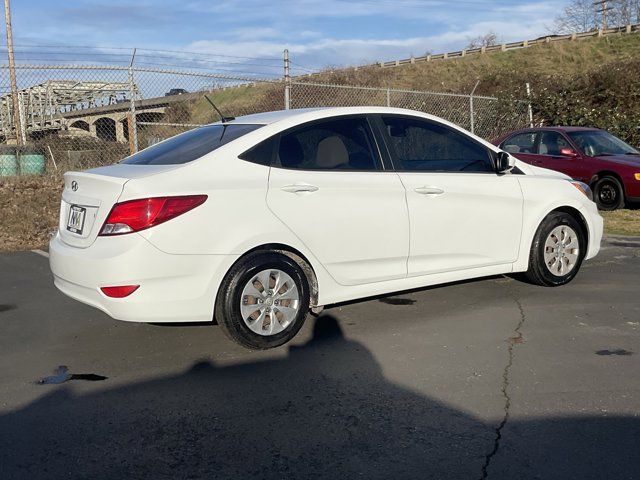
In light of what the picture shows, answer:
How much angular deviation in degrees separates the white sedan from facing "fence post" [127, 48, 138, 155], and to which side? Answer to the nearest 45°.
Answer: approximately 90° to its left

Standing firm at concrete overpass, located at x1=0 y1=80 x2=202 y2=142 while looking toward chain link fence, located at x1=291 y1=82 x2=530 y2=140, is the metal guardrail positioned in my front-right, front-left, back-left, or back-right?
front-left

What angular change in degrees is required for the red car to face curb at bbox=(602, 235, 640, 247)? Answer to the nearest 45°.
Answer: approximately 45° to its right

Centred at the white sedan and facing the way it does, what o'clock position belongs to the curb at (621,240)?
The curb is roughly at 12 o'clock from the white sedan.

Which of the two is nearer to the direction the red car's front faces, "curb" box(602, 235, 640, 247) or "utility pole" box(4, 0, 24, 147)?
the curb

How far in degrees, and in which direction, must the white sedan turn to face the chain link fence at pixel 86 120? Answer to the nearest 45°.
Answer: approximately 90° to its left

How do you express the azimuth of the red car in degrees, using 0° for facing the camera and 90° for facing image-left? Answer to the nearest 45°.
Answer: approximately 315°

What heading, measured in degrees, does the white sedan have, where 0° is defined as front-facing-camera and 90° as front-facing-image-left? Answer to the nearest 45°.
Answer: approximately 225°

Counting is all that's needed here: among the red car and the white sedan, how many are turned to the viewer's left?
0

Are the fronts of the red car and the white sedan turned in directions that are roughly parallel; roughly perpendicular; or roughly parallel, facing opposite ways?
roughly perpendicular
